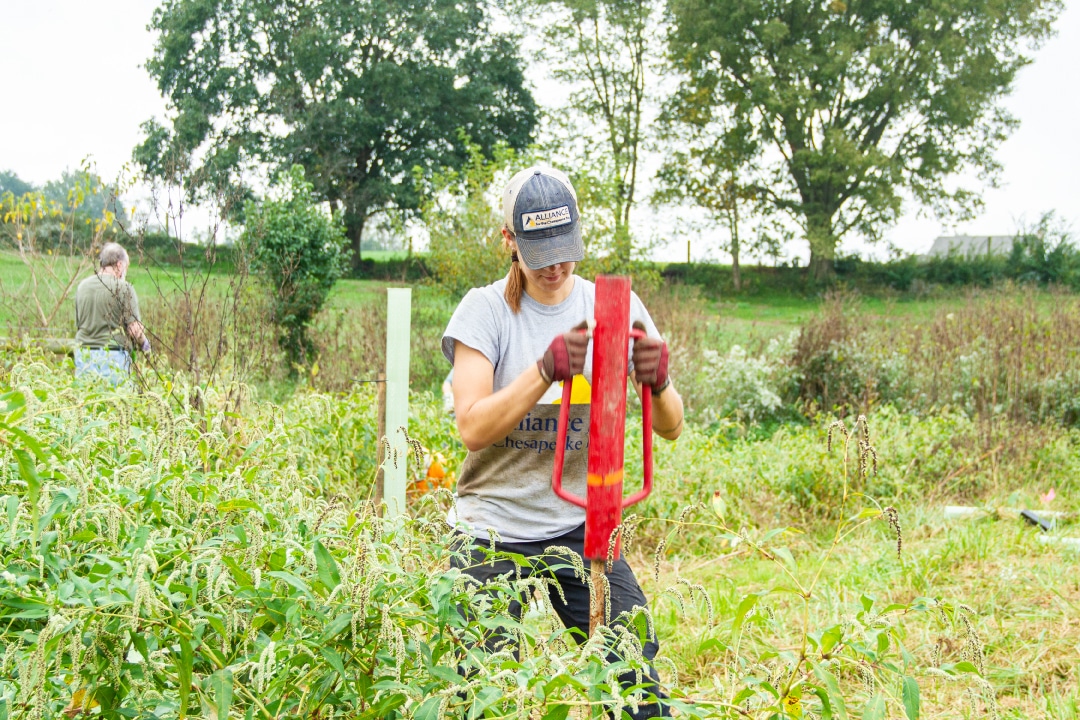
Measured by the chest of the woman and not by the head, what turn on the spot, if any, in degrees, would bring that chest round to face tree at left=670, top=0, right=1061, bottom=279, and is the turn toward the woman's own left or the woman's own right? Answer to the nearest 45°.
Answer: approximately 135° to the woman's own left

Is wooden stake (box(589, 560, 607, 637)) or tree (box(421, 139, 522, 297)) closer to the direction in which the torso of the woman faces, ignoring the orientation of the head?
the wooden stake

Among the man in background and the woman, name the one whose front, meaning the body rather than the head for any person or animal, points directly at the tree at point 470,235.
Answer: the man in background

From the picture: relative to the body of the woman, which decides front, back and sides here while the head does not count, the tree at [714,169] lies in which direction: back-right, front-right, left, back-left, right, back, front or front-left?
back-left

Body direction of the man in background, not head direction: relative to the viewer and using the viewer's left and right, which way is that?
facing away from the viewer and to the right of the viewer

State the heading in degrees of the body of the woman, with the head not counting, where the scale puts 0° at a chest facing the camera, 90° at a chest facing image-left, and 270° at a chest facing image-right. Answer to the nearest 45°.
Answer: approximately 315°

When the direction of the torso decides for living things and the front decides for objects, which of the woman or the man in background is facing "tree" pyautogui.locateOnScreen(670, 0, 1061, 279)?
the man in background

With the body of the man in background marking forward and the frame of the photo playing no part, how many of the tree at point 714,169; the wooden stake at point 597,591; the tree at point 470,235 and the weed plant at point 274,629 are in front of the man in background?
2

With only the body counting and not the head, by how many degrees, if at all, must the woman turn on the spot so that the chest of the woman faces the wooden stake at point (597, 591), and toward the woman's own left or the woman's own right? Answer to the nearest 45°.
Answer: approximately 45° to the woman's own right

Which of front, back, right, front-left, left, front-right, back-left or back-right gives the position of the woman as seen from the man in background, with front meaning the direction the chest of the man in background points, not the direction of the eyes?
back-right

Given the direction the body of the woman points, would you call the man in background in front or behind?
behind

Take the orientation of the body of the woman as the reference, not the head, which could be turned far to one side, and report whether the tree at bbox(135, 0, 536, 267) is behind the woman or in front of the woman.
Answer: behind

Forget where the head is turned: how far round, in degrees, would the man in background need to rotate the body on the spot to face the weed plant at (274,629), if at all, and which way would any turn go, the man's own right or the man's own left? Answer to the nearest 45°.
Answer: approximately 135° to the man's own right

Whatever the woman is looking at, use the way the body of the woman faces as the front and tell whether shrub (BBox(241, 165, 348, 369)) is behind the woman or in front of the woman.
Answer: behind

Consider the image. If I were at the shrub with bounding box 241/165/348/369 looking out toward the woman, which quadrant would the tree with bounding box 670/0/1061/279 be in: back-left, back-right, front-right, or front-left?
back-left
